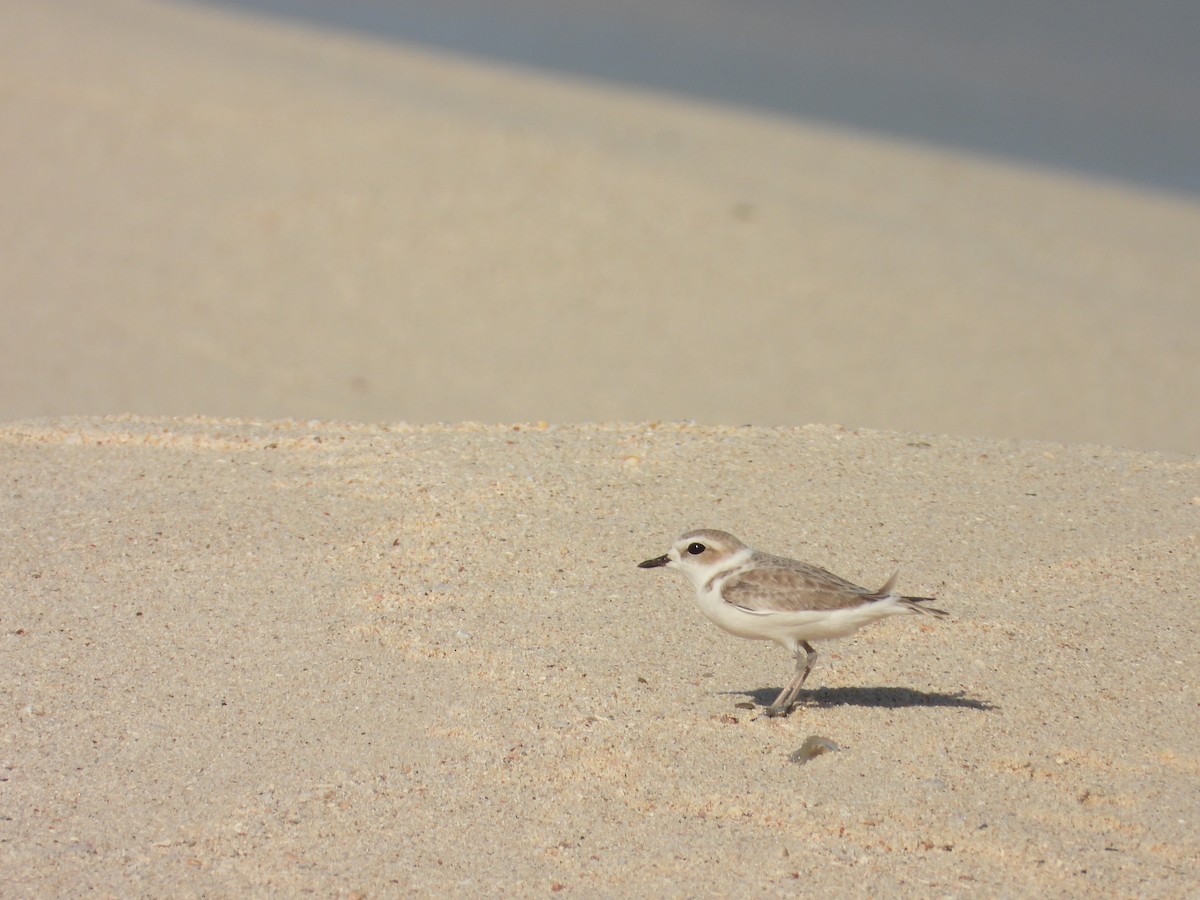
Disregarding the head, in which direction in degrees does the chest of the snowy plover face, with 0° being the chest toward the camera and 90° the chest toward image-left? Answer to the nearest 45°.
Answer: approximately 90°
